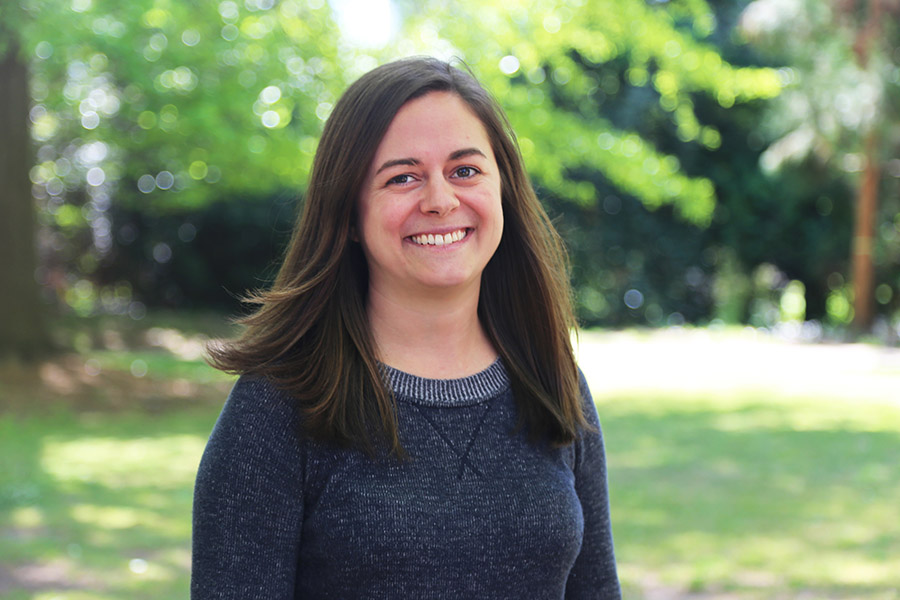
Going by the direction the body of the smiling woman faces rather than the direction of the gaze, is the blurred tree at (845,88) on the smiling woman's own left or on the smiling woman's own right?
on the smiling woman's own left

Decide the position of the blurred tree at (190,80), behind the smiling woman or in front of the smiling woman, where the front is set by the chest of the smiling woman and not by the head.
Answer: behind

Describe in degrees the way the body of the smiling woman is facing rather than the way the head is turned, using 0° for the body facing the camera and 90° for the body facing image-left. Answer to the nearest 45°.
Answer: approximately 315°
